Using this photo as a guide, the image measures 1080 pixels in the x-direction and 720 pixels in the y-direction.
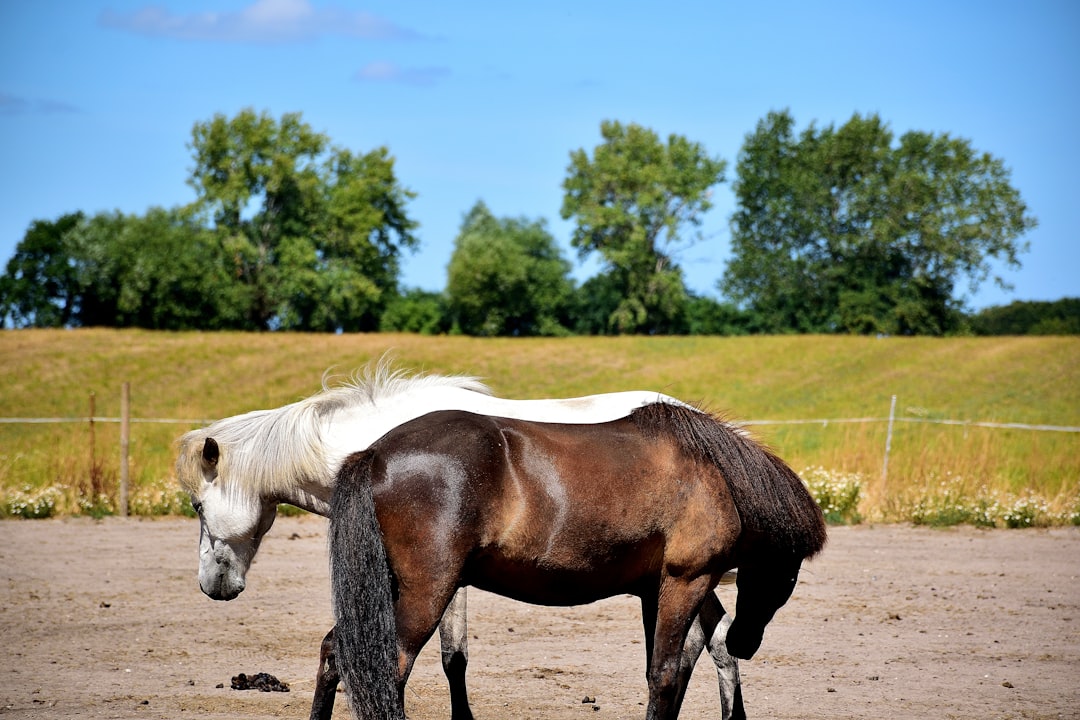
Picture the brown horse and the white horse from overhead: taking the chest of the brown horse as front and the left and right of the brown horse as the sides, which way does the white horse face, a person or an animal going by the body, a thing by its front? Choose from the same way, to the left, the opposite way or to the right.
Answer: the opposite way

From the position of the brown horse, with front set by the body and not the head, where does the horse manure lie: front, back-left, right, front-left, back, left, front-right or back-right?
back-left

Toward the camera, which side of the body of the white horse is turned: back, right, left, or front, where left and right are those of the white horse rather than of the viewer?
left

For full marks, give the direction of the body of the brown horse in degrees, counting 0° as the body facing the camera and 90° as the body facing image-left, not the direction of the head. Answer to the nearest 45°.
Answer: approximately 270°

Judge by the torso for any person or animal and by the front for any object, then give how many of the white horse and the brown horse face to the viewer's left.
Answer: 1

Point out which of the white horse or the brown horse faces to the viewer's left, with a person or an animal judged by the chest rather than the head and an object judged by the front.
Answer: the white horse
